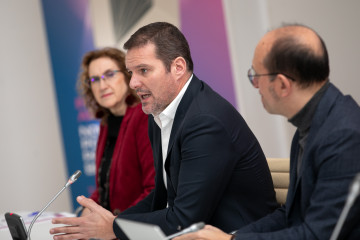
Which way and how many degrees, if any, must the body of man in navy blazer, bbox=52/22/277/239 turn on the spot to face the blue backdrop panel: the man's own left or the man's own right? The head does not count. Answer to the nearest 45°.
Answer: approximately 135° to the man's own right

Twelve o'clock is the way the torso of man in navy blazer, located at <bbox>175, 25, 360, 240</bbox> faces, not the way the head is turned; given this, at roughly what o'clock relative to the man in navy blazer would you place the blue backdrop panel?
The blue backdrop panel is roughly at 2 o'clock from the man in navy blazer.

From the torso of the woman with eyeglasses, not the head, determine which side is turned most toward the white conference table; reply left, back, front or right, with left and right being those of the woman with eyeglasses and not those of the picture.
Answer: front

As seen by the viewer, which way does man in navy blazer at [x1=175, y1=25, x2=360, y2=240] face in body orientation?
to the viewer's left

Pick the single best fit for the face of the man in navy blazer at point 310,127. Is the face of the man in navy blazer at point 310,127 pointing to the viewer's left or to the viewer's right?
to the viewer's left

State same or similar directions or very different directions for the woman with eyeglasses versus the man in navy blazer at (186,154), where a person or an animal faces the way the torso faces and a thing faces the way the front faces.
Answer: same or similar directions

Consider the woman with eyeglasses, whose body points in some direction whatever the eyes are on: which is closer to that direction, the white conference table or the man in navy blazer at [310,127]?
the white conference table

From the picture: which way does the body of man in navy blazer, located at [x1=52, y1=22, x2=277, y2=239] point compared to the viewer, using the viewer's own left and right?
facing the viewer and to the left of the viewer

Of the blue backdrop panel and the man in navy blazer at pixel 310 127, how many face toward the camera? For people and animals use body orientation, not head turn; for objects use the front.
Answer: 1

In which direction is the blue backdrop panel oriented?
toward the camera

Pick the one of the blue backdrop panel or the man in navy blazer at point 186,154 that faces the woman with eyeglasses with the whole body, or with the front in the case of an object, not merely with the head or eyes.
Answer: the blue backdrop panel

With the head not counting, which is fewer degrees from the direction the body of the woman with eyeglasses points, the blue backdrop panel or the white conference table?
the white conference table

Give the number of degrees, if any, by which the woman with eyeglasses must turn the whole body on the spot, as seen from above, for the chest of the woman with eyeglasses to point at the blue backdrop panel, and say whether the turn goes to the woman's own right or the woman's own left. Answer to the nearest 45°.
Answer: approximately 135° to the woman's own right

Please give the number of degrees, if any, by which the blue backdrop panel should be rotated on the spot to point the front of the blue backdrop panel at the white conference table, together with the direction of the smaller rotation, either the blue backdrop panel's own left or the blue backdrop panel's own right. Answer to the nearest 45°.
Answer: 0° — it already faces it

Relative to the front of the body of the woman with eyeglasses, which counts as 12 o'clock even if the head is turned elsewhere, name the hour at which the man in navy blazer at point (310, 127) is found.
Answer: The man in navy blazer is roughly at 10 o'clock from the woman with eyeglasses.

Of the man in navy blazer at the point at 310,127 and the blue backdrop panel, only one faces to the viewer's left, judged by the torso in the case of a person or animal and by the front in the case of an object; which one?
the man in navy blazer
